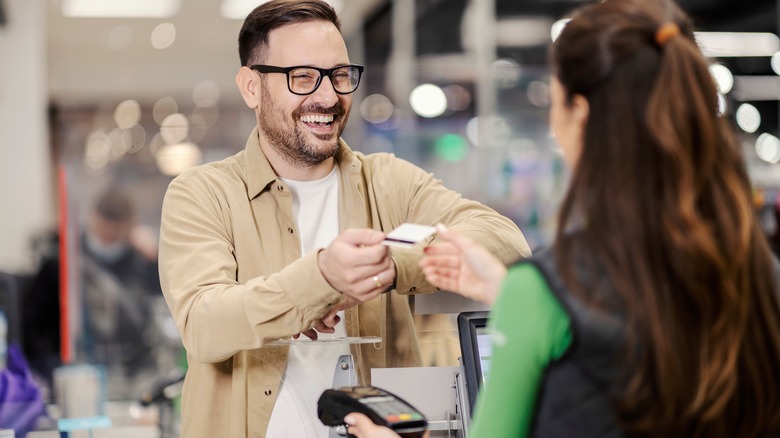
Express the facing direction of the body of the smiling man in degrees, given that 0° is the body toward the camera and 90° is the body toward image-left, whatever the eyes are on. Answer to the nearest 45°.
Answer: approximately 315°

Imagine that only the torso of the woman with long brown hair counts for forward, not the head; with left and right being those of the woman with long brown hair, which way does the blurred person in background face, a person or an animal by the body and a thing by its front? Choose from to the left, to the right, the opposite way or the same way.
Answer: the opposite way

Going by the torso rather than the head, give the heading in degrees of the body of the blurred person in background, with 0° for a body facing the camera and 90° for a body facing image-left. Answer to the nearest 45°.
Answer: approximately 0°

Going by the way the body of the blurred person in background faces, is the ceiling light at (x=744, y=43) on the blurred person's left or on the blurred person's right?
on the blurred person's left

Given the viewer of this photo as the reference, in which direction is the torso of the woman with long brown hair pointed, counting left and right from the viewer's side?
facing away from the viewer and to the left of the viewer

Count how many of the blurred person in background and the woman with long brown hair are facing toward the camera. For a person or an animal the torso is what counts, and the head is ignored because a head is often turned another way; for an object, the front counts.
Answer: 1

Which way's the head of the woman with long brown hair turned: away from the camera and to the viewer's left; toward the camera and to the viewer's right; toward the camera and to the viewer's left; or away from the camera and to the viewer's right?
away from the camera and to the viewer's left

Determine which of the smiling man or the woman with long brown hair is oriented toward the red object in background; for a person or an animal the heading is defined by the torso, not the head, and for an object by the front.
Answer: the woman with long brown hair

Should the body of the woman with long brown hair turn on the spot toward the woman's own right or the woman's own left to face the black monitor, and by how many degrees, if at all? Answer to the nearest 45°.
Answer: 0° — they already face it

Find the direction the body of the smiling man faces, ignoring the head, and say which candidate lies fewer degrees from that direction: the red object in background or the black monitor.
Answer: the black monitor

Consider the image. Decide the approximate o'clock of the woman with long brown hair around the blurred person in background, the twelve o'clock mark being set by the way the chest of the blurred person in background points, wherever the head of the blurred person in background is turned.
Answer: The woman with long brown hair is roughly at 12 o'clock from the blurred person in background.
